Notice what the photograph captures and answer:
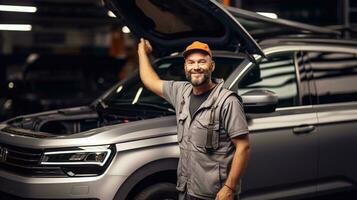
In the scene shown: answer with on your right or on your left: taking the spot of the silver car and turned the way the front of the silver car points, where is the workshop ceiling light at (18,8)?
on your right

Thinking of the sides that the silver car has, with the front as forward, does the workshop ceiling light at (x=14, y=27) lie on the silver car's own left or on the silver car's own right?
on the silver car's own right

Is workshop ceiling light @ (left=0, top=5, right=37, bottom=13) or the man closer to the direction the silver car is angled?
the man

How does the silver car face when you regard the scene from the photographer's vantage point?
facing the viewer and to the left of the viewer

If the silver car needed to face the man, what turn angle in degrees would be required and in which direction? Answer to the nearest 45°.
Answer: approximately 45° to its left

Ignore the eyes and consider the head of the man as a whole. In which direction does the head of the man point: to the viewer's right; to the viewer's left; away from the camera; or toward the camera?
toward the camera
